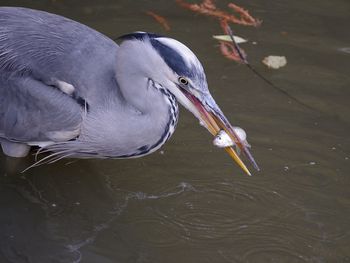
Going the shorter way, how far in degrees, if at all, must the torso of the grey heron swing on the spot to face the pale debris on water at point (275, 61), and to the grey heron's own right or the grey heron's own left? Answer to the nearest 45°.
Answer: approximately 45° to the grey heron's own left

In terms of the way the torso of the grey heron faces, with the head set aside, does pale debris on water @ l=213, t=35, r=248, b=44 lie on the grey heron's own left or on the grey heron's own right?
on the grey heron's own left

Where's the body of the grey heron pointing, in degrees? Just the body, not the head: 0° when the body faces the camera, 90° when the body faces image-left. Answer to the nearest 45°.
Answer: approximately 270°
